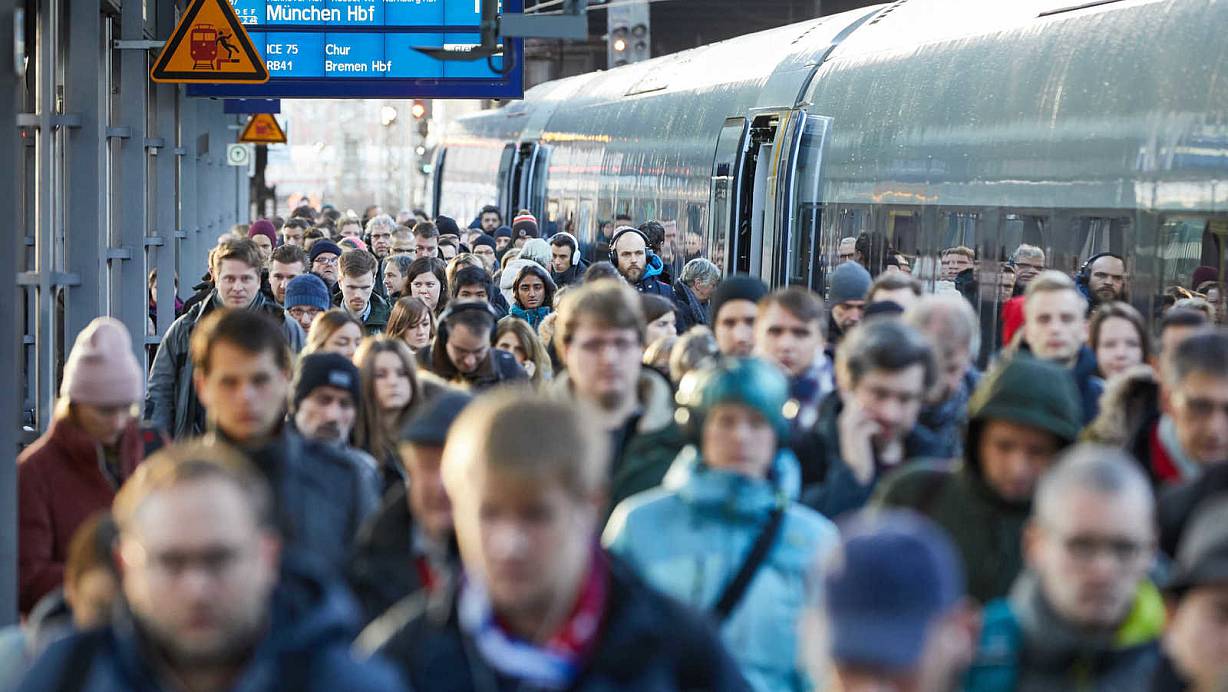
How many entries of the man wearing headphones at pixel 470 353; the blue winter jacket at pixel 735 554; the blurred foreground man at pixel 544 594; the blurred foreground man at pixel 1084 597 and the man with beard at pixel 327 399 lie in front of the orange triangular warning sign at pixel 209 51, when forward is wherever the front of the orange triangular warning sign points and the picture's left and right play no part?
5

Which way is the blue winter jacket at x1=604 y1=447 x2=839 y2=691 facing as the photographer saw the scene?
facing the viewer

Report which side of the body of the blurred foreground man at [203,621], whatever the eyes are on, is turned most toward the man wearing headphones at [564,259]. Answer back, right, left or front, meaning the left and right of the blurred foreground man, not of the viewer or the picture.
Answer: back

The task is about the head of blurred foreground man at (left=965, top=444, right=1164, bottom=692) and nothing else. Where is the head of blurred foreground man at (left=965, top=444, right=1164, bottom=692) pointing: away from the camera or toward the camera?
toward the camera

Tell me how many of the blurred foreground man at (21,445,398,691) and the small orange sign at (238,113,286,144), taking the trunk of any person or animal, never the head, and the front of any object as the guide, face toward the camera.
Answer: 2

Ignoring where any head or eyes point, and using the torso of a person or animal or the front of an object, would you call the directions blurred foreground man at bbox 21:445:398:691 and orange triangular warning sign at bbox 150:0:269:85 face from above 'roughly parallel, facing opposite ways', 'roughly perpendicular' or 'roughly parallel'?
roughly parallel

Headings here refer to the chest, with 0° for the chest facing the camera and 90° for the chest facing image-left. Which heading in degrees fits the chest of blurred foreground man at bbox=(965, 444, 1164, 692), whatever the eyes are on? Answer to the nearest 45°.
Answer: approximately 0°

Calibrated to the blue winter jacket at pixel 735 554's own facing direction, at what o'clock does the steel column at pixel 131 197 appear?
The steel column is roughly at 5 o'clock from the blue winter jacket.

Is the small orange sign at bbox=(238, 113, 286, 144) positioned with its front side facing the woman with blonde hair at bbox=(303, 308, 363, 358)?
yes

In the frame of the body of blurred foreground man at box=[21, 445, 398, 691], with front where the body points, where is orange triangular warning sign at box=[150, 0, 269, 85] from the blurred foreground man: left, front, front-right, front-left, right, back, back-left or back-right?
back

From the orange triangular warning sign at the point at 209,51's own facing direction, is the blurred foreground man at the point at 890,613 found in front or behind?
in front

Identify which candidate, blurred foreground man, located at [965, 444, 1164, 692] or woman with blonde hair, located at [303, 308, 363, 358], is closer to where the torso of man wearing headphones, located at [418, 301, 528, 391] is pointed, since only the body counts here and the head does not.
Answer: the blurred foreground man

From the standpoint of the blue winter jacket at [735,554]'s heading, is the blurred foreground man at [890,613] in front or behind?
in front

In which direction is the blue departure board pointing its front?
toward the camera

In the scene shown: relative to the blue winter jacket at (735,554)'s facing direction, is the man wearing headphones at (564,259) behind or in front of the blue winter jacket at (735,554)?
behind
